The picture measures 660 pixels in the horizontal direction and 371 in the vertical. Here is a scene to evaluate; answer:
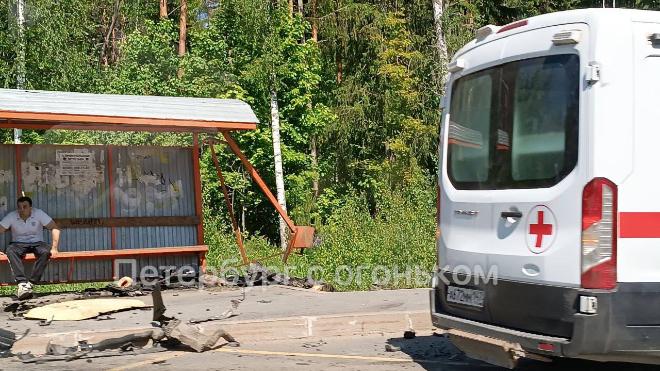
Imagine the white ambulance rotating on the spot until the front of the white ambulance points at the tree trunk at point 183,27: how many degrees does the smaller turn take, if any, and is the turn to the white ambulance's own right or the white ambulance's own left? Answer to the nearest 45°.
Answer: approximately 90° to the white ambulance's own left

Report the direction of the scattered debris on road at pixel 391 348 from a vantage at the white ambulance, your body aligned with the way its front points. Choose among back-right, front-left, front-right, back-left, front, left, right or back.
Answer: left

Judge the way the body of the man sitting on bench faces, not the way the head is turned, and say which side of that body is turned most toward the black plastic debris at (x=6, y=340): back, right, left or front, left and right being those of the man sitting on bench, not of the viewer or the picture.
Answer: front

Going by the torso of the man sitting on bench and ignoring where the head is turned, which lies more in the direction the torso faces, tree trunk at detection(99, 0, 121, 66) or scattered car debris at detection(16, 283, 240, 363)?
the scattered car debris

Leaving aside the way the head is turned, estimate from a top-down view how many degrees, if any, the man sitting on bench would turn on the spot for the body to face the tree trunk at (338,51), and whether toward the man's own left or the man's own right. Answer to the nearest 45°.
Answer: approximately 135° to the man's own left

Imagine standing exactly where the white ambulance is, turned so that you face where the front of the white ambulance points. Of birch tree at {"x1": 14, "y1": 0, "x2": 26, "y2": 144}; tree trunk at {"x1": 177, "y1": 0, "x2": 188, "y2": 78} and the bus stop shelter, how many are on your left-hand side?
3

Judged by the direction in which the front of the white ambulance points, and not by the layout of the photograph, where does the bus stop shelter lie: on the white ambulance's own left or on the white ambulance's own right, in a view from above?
on the white ambulance's own left

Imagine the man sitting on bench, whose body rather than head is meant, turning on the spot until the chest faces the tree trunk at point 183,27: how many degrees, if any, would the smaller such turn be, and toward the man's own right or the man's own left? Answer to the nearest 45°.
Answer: approximately 180°

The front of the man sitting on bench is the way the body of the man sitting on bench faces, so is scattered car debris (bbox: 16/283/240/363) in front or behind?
in front

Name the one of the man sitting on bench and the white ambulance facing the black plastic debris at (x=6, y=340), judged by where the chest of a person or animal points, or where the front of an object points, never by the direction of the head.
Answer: the man sitting on bench

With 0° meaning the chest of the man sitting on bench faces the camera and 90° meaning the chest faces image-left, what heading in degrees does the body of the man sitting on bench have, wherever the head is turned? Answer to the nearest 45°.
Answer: approximately 0°

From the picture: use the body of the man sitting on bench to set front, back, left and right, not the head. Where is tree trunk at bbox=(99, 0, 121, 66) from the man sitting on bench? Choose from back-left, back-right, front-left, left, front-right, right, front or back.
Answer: back

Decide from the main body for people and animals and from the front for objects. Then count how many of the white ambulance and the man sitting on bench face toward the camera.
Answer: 1

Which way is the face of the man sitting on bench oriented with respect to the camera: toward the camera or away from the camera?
toward the camera

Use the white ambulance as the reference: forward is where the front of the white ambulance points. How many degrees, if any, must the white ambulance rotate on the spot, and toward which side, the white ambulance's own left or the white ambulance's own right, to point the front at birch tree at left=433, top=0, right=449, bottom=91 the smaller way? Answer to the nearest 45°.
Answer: approximately 45° to the white ambulance's own left

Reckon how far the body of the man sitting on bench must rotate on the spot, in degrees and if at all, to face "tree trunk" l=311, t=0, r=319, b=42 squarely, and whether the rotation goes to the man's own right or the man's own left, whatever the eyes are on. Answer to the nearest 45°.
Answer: approximately 135° to the man's own left

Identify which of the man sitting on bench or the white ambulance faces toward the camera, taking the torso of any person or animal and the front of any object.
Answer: the man sitting on bench

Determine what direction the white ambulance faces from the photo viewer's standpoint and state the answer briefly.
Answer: facing away from the viewer and to the right of the viewer
